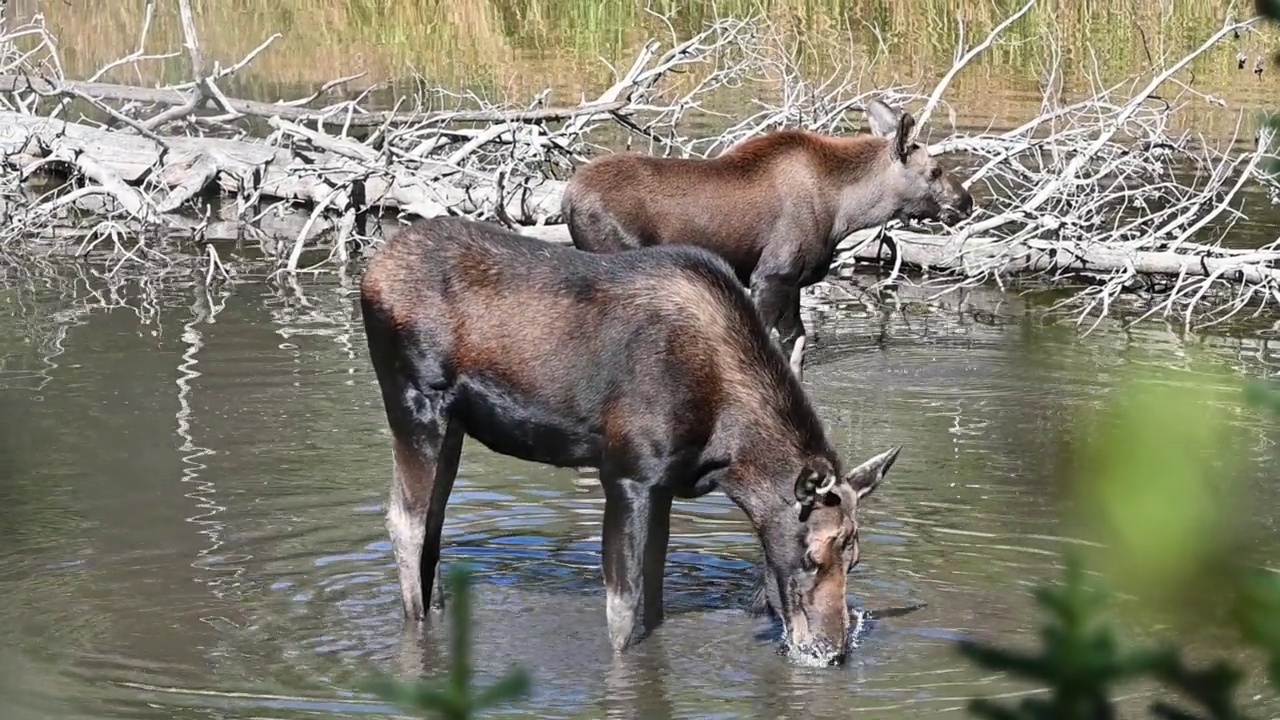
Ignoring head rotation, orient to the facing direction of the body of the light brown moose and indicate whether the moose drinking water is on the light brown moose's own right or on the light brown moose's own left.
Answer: on the light brown moose's own right

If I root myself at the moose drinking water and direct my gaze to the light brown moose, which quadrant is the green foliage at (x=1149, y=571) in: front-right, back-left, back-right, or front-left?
back-right

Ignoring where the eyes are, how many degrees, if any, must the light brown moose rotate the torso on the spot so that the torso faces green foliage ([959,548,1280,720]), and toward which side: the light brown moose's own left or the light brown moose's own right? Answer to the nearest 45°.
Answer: approximately 90° to the light brown moose's own right

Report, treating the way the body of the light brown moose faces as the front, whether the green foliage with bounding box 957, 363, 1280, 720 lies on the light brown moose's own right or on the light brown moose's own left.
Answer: on the light brown moose's own right

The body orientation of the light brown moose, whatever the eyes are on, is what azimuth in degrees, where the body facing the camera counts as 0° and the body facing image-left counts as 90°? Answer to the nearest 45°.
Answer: approximately 270°
